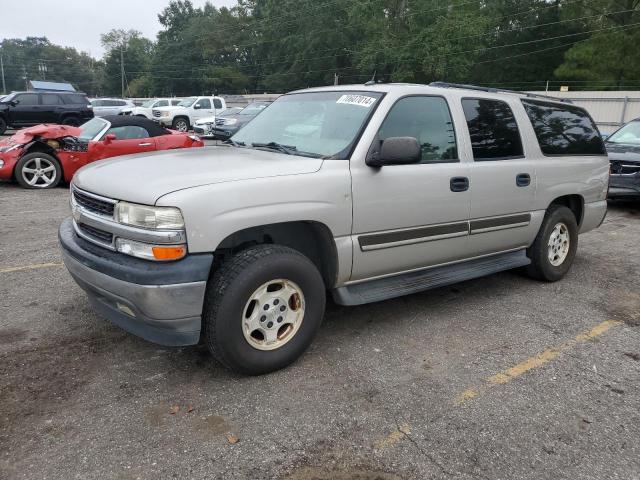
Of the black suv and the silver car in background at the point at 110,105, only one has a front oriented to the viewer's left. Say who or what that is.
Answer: the black suv

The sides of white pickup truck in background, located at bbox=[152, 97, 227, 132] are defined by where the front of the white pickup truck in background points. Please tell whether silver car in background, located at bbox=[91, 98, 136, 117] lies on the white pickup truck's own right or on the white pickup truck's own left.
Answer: on the white pickup truck's own right

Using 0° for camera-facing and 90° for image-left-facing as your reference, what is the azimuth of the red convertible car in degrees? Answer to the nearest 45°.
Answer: approximately 45°

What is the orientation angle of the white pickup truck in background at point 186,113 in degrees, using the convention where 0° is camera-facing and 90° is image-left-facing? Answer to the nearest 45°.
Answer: approximately 45°

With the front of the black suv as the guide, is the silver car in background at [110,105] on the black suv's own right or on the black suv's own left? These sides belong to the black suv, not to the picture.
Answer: on the black suv's own right

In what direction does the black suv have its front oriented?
to the viewer's left

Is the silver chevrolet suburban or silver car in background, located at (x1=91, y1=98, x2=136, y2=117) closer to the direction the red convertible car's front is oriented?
the silver chevrolet suburban

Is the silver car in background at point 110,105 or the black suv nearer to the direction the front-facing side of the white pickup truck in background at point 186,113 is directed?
the black suv

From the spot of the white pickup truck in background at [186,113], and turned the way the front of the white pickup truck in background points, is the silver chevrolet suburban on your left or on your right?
on your left
